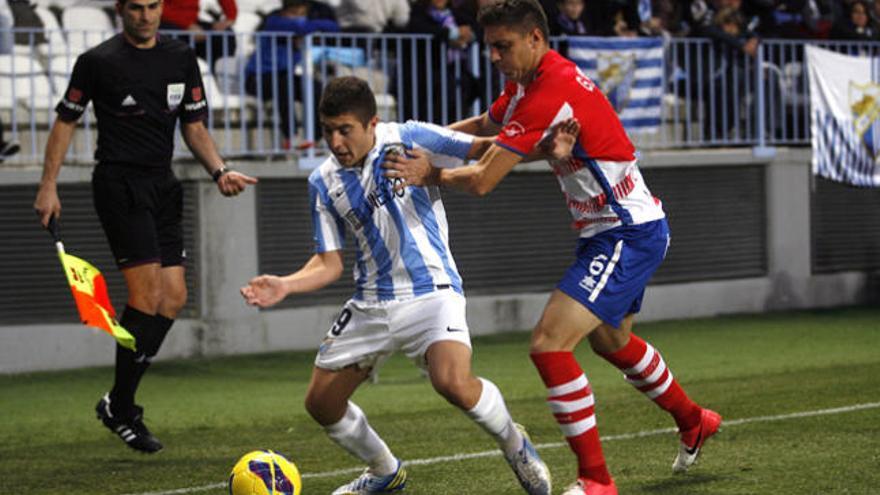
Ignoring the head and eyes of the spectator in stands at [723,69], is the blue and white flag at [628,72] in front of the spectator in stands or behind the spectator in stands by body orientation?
in front

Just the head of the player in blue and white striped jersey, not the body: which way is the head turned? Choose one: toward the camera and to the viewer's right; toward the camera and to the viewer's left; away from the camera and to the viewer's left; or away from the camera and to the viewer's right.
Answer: toward the camera and to the viewer's left

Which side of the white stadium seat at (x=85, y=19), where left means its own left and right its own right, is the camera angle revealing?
front

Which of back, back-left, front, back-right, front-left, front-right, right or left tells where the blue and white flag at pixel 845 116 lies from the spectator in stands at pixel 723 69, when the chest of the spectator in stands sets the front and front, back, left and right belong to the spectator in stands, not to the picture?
left

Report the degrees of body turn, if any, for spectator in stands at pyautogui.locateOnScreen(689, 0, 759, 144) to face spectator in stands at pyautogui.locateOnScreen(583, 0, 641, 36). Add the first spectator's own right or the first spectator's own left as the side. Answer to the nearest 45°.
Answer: approximately 90° to the first spectator's own right

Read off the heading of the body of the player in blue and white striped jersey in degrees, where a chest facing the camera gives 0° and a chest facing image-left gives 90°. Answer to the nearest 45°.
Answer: approximately 45°

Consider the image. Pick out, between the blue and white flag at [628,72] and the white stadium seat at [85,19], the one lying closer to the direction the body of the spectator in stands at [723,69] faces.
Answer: the blue and white flag

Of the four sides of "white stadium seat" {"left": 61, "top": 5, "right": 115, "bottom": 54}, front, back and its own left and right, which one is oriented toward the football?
front

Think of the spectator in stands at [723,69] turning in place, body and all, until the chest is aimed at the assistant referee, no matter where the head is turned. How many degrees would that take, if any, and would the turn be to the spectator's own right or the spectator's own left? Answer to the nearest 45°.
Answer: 0° — they already face them

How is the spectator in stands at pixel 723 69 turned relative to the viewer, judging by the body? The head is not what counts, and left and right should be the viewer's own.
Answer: facing the viewer

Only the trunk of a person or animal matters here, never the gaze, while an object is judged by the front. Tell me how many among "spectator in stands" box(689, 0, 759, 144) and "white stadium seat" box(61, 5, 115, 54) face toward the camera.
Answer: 2

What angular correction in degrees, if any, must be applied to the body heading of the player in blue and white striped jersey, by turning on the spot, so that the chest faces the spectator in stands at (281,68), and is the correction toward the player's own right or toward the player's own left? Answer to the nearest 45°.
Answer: approximately 135° to the player's own right

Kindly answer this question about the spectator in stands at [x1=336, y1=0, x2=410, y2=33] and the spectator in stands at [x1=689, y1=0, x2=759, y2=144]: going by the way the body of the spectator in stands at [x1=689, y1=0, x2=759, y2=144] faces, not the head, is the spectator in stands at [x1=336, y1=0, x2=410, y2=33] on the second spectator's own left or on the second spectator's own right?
on the second spectator's own right
